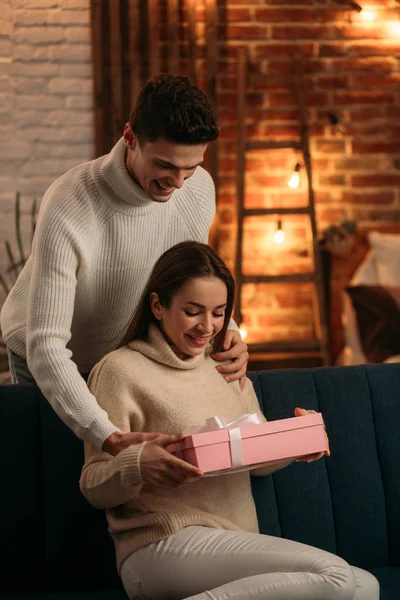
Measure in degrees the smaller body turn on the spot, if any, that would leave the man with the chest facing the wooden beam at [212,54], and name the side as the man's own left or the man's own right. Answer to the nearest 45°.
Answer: approximately 135° to the man's own left

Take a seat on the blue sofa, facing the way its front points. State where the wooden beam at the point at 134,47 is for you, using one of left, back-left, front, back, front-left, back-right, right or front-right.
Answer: back

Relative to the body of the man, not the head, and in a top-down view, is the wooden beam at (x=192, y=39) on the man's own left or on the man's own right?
on the man's own left

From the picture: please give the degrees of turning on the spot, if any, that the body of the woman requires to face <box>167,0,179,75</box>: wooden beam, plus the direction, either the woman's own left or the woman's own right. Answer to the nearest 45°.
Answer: approximately 135° to the woman's own left

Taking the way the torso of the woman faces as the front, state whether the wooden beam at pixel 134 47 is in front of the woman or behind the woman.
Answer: behind

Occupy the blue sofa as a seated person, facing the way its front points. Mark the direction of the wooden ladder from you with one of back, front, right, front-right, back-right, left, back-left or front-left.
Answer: back

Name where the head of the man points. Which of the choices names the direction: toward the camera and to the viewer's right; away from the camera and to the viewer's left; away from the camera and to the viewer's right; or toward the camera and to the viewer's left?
toward the camera and to the viewer's right

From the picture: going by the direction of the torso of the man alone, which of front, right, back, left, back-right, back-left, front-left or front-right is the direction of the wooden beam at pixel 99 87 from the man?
back-left

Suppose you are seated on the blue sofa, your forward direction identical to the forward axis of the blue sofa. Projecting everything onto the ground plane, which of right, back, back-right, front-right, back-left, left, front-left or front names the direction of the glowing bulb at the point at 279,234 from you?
back

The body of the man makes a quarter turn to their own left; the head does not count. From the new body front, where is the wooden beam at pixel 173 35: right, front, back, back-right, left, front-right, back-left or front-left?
front-left

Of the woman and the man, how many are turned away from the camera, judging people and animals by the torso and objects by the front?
0

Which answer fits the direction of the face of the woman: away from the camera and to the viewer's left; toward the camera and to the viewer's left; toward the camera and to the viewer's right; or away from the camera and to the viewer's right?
toward the camera and to the viewer's right

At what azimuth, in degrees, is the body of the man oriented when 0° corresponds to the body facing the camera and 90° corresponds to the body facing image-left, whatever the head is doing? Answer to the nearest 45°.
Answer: approximately 315°

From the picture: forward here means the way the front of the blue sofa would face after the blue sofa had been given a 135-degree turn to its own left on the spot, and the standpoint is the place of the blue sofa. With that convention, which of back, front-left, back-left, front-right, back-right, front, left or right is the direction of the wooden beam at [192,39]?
front-left

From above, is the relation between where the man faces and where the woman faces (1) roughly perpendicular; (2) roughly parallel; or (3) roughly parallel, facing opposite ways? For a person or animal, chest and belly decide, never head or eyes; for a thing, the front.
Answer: roughly parallel

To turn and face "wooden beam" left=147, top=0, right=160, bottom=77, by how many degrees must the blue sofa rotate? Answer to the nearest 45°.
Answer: approximately 180°

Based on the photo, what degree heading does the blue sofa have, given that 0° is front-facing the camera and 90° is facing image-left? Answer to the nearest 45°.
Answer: approximately 0°
